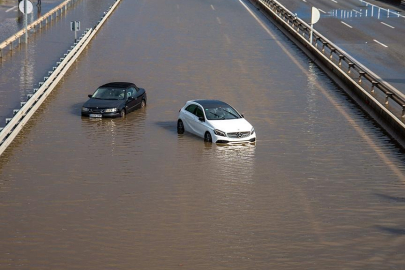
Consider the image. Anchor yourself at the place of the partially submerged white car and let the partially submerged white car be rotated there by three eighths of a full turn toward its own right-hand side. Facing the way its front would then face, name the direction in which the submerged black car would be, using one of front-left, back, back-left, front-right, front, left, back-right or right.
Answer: front-right

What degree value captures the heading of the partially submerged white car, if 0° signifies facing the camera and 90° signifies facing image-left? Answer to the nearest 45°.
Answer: approximately 315°

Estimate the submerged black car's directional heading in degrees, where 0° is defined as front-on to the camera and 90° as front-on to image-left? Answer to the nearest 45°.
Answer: approximately 45°

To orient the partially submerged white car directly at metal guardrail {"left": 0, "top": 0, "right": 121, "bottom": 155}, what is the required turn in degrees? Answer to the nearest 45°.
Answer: approximately 180°
